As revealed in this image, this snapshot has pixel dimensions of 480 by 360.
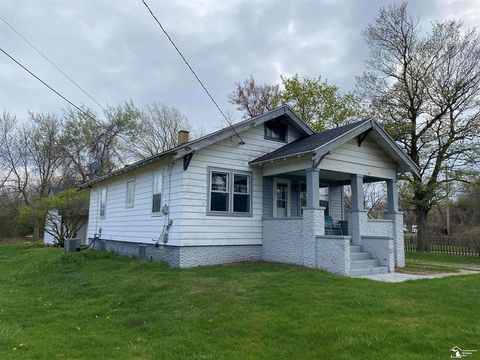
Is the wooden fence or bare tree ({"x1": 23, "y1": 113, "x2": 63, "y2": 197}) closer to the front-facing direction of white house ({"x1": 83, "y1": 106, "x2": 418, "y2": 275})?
the wooden fence

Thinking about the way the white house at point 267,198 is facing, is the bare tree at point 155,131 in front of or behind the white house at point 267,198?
behind

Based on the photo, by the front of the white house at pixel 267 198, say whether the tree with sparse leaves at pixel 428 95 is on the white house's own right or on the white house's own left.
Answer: on the white house's own left

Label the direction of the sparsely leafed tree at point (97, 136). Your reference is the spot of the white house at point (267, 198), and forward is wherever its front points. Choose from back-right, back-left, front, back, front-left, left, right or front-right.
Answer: back

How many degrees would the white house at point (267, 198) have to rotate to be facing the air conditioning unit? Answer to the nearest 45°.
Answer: approximately 180°

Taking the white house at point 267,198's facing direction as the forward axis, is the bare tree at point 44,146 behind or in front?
behind

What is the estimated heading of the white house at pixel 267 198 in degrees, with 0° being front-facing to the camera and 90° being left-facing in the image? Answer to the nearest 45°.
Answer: approximately 315°

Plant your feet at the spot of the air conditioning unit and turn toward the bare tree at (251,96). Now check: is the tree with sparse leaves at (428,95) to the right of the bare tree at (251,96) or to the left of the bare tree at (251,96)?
right

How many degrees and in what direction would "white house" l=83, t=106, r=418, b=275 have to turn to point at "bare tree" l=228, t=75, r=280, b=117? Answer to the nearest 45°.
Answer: approximately 135° to its left

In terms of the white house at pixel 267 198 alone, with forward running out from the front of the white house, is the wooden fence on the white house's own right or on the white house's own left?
on the white house's own left

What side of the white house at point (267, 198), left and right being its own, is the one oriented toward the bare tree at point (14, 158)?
back
